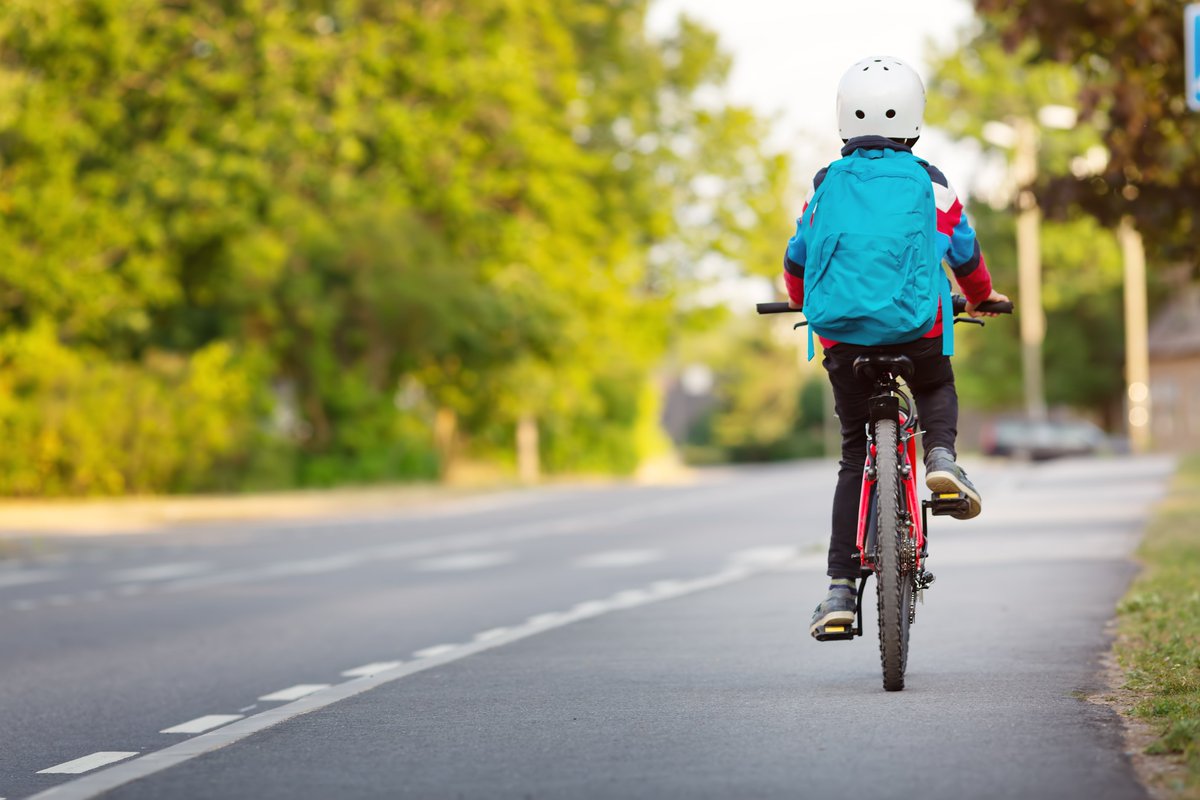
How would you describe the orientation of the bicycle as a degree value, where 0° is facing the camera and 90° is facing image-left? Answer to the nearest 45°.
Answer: approximately 180°

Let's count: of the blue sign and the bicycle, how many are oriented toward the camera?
1

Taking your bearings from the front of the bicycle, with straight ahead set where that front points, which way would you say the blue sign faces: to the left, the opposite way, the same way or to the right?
the opposite way

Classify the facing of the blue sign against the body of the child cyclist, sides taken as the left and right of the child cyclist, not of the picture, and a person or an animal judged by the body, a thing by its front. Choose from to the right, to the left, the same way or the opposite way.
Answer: the opposite way

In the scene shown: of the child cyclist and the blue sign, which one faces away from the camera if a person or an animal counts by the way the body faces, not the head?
the child cyclist

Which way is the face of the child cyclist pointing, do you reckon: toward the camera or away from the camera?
away from the camera

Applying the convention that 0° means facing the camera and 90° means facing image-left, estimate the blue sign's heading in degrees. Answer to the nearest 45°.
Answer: approximately 0°

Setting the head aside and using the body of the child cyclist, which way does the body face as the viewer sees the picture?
away from the camera
